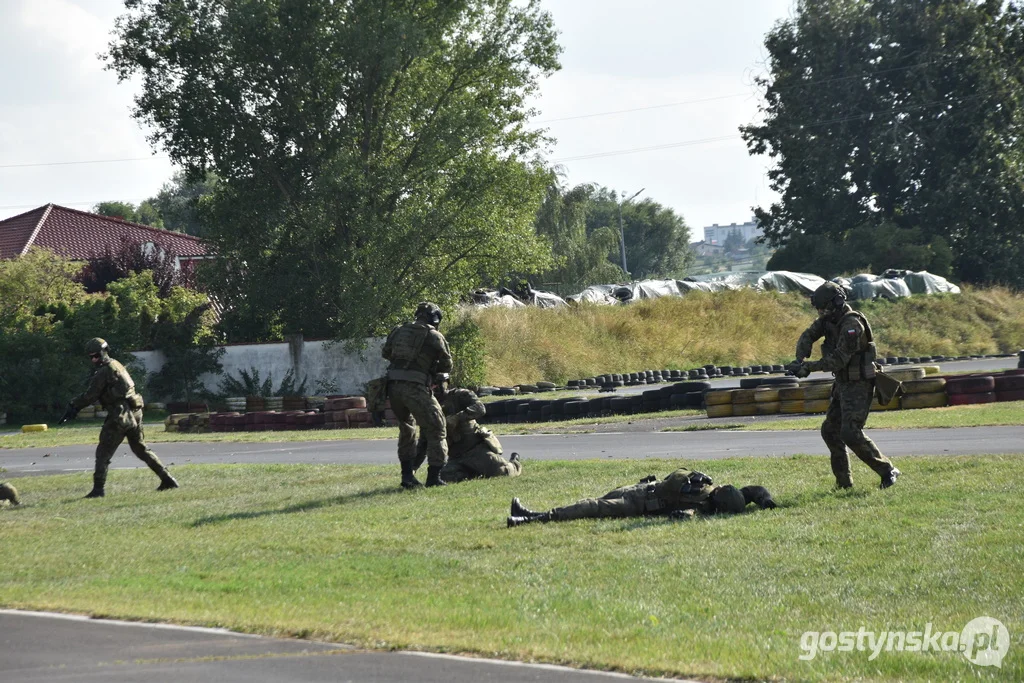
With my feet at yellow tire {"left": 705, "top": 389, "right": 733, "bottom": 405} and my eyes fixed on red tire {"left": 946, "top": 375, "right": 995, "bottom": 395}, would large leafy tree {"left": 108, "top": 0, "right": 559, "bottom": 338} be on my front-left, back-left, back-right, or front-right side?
back-left

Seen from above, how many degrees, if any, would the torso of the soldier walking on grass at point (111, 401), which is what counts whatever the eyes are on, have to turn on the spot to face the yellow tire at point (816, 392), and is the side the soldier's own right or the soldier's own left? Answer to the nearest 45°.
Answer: approximately 180°

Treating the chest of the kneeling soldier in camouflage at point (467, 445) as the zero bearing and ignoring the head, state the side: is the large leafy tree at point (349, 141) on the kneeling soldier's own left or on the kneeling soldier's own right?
on the kneeling soldier's own right

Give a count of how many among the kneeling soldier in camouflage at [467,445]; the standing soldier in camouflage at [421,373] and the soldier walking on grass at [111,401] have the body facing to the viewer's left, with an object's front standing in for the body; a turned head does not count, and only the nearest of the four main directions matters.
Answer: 2

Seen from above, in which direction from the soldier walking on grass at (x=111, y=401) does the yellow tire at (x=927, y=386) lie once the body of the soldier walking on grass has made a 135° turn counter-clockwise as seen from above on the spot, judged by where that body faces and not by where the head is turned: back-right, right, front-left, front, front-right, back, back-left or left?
front-left

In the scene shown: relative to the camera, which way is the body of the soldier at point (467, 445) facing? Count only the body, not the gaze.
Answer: to the viewer's left

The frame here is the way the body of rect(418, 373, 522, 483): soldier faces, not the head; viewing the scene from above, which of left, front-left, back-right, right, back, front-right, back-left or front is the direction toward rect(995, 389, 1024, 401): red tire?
back-right

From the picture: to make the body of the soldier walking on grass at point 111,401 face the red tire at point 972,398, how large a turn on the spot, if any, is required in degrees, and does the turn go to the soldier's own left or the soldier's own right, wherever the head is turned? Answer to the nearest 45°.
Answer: approximately 180°

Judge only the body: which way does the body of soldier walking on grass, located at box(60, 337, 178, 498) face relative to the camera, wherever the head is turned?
to the viewer's left

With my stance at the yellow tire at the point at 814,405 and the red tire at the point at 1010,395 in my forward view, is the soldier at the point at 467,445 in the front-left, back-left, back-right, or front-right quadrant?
back-right

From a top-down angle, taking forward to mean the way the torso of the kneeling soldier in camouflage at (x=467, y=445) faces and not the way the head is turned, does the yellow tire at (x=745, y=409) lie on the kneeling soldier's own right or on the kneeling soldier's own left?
on the kneeling soldier's own right

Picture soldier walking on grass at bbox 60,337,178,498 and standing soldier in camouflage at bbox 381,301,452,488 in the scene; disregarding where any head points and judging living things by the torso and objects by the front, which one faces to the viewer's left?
the soldier walking on grass

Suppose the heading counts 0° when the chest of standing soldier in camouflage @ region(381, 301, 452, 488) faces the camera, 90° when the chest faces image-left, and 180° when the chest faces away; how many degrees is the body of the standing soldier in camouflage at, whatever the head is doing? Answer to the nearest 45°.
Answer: approximately 225°
